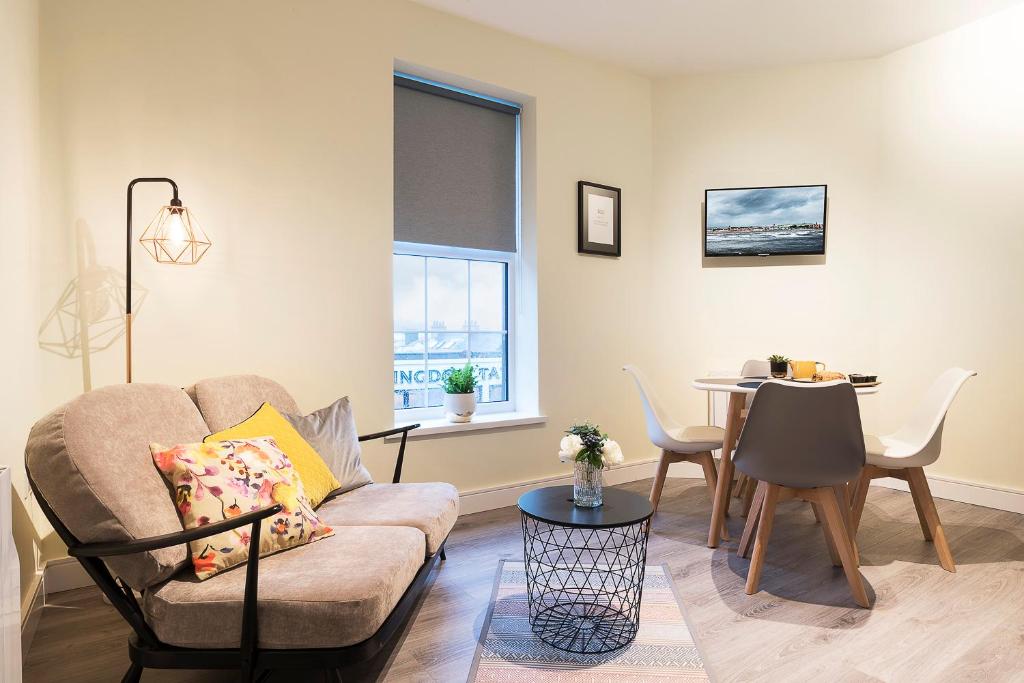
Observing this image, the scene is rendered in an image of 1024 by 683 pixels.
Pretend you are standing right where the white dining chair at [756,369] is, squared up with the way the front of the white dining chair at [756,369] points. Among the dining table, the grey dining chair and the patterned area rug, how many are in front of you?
3

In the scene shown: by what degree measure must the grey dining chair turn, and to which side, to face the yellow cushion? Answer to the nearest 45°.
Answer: approximately 135° to its left

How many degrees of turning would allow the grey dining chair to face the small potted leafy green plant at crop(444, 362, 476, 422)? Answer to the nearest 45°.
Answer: approximately 90° to its left

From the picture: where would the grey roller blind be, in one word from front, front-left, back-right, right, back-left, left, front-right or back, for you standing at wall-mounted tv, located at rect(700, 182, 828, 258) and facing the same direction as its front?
front-right

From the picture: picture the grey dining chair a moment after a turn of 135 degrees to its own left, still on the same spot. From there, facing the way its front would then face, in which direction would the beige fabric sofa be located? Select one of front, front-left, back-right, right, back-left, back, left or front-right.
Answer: front

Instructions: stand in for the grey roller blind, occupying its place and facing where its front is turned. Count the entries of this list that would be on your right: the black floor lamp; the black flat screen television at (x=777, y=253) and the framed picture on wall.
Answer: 1

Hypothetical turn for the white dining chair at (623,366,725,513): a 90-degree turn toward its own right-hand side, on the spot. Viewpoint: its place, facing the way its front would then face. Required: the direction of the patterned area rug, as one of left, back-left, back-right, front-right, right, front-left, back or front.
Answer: front

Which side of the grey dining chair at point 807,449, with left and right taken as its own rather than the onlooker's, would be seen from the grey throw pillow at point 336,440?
left

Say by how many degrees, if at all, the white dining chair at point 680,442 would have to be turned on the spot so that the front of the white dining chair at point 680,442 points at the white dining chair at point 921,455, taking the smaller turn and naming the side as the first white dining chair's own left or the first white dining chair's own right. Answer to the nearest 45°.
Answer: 0° — it already faces it

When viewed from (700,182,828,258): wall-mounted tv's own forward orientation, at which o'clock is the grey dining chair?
The grey dining chair is roughly at 12 o'clock from the wall-mounted tv.

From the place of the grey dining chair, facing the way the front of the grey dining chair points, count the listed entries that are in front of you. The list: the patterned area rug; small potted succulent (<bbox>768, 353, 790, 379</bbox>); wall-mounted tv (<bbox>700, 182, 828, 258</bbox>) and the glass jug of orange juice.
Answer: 3

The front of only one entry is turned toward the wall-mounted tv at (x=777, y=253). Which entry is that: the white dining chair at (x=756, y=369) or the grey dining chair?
the grey dining chair

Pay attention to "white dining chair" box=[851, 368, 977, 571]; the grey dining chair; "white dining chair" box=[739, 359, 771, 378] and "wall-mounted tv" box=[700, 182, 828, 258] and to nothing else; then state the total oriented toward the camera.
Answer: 2

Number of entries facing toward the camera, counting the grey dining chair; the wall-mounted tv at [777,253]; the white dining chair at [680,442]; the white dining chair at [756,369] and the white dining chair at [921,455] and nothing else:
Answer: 2

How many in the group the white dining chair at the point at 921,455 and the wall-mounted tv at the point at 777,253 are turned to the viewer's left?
1

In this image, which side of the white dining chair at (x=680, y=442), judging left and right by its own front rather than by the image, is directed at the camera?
right

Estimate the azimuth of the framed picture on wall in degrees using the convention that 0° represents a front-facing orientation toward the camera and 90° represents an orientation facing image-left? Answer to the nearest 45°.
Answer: approximately 315°

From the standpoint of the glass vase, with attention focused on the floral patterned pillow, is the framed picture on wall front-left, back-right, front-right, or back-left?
back-right
